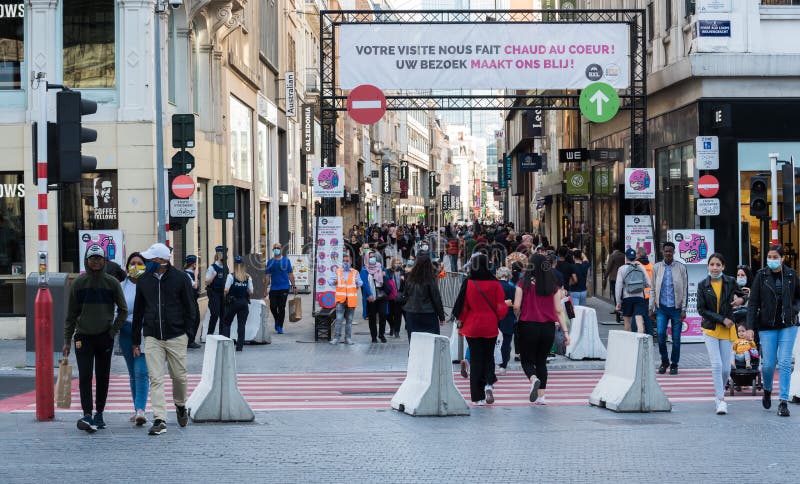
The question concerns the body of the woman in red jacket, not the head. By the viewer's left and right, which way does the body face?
facing away from the viewer

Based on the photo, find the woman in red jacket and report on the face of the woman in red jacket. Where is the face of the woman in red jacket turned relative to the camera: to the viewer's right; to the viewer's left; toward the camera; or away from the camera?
away from the camera

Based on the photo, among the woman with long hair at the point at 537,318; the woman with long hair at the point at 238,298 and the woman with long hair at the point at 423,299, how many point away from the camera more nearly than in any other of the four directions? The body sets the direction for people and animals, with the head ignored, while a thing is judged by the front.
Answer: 3

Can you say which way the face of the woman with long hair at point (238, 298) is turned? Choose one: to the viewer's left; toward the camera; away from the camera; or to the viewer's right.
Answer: away from the camera

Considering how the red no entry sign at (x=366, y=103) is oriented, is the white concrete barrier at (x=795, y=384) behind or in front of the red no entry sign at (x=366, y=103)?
in front

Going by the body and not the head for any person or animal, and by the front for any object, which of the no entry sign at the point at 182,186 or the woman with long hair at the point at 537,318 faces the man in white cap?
the no entry sign

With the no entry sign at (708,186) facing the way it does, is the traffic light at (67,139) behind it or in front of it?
in front

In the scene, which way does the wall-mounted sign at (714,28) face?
toward the camera

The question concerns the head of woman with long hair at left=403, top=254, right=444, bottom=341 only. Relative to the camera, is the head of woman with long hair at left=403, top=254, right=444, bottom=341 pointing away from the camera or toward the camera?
away from the camera

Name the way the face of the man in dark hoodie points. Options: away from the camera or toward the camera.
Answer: toward the camera

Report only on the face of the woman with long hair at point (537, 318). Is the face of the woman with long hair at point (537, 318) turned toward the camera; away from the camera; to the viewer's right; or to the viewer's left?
away from the camera

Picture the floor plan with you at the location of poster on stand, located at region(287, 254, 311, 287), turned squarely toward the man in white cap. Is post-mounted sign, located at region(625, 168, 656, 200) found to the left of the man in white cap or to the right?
left

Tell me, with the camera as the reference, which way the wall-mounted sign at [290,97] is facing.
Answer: facing the viewer

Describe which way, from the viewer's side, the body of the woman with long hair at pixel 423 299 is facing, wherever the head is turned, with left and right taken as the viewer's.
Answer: facing away from the viewer

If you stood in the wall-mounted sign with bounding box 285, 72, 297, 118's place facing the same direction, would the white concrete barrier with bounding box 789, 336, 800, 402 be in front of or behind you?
in front
